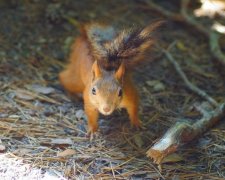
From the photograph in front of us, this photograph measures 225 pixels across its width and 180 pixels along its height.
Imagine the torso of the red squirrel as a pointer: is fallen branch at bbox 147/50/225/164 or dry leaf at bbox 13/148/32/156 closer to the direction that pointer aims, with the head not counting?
the dry leaf

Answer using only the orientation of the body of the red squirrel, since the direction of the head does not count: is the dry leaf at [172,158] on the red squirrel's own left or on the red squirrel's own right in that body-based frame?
on the red squirrel's own left

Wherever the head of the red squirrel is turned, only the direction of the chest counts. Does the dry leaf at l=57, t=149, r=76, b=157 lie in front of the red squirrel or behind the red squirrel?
in front

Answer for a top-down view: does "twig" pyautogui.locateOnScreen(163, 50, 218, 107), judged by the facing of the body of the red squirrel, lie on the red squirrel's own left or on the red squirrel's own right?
on the red squirrel's own left

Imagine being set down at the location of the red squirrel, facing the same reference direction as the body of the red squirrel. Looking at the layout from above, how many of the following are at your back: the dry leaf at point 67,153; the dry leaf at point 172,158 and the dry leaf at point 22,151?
0

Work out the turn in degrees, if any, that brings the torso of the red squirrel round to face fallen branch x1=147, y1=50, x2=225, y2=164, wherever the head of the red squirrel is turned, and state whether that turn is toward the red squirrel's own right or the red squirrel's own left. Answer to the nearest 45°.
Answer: approximately 45° to the red squirrel's own left

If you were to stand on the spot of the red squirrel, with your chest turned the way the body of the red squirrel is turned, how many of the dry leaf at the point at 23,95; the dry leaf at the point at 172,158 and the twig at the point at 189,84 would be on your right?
1

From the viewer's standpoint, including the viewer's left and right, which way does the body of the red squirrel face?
facing the viewer

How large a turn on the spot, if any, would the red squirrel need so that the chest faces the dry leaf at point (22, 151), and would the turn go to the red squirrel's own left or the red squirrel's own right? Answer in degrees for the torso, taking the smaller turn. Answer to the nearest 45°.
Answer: approximately 45° to the red squirrel's own right

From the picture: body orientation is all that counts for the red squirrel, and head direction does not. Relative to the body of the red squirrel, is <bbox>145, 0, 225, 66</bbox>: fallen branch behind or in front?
behind

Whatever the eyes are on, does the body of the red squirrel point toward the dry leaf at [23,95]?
no

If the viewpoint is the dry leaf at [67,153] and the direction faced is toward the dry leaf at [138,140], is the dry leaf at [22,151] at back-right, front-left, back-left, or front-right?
back-left
